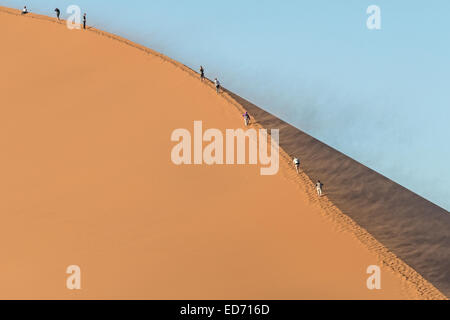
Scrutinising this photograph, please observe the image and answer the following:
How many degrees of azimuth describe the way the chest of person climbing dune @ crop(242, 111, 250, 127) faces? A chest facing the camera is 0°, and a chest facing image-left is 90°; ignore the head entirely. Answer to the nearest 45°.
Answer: approximately 135°
